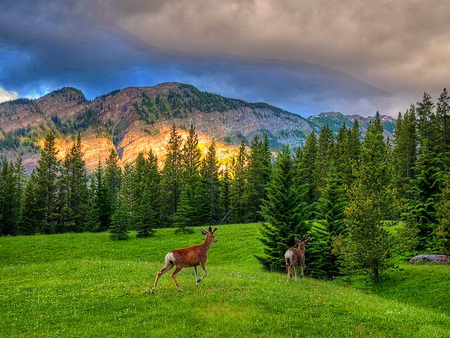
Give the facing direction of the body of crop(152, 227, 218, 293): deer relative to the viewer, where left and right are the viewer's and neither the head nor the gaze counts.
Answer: facing away from the viewer and to the right of the viewer

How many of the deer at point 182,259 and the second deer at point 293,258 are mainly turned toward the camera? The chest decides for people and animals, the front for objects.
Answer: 0

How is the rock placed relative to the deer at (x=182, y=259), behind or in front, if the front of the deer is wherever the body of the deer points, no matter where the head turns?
in front

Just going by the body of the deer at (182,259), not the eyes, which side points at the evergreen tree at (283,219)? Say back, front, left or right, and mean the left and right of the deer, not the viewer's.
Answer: front

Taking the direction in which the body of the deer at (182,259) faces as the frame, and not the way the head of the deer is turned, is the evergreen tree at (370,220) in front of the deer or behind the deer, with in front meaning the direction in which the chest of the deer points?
in front

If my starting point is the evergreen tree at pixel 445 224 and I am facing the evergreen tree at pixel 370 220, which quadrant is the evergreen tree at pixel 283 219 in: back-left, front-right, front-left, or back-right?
front-right

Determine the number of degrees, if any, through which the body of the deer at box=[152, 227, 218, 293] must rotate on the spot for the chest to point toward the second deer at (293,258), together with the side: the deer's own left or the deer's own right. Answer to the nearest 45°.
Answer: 0° — it already faces it

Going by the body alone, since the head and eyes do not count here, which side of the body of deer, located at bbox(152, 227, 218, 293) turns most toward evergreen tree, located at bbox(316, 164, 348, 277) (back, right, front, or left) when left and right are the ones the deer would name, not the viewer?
front
